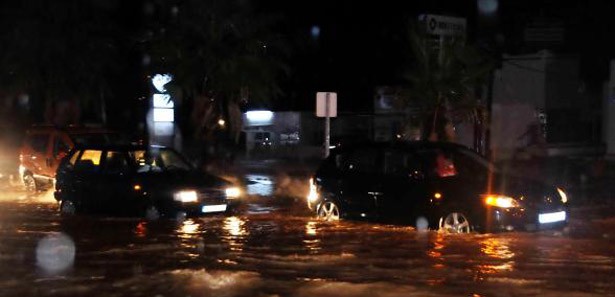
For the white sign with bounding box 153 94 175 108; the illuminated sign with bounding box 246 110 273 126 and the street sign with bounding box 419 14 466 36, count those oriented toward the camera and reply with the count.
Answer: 3

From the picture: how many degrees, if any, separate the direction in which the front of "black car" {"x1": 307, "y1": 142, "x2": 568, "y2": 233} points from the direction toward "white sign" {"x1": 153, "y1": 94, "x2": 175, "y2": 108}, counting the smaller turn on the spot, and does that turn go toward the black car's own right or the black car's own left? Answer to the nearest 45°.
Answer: approximately 180°

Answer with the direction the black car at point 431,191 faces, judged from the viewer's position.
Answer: facing the viewer and to the right of the viewer

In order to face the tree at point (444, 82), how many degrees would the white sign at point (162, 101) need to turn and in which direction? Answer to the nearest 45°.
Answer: approximately 45° to its left

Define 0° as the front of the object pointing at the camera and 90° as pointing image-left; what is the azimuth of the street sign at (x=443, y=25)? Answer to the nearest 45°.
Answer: approximately 0°

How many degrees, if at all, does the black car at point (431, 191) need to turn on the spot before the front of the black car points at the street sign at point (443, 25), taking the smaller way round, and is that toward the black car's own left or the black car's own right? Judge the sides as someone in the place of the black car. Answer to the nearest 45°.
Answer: approximately 135° to the black car's own left

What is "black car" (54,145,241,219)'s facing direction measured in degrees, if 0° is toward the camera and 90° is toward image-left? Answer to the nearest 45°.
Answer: approximately 315°

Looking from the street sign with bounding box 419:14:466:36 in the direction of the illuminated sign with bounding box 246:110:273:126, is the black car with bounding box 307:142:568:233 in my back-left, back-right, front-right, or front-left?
back-left

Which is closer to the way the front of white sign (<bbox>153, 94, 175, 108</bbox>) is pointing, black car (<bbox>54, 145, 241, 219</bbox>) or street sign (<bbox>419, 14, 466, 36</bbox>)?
the black car

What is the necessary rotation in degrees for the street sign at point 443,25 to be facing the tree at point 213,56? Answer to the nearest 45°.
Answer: approximately 90° to its right

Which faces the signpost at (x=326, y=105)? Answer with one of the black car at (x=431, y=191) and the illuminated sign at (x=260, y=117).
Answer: the illuminated sign

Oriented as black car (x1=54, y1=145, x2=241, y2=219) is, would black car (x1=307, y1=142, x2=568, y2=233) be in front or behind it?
in front

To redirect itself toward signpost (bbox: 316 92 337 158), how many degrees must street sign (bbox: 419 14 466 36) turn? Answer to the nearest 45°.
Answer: approximately 45° to its right
